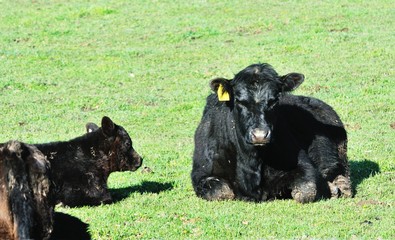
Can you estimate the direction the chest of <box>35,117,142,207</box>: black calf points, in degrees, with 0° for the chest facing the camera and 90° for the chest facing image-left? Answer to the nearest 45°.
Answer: approximately 270°

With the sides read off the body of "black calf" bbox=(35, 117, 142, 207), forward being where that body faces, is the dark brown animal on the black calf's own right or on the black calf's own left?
on the black calf's own right

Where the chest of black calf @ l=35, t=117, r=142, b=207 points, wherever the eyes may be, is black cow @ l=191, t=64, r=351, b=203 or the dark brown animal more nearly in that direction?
the black cow

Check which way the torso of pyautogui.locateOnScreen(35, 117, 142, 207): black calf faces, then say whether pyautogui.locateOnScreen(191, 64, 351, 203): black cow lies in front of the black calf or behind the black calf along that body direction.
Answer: in front
